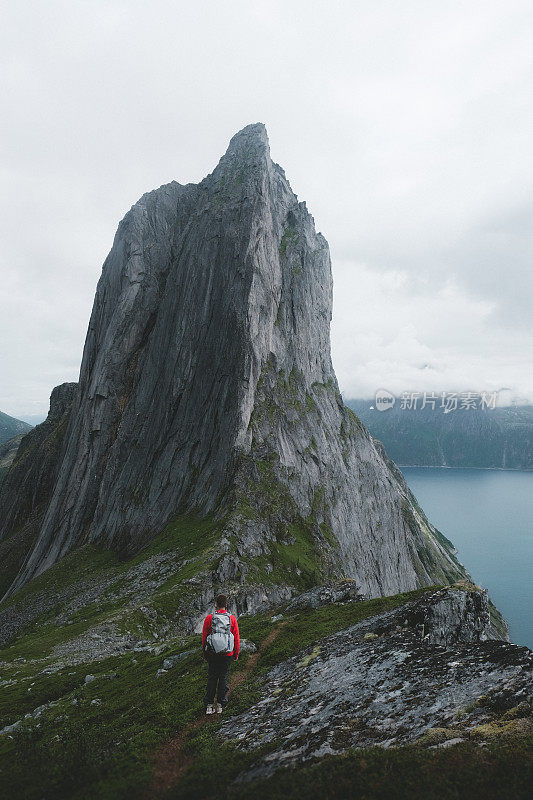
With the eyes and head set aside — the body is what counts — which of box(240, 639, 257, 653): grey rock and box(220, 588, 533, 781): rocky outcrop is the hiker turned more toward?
the grey rock

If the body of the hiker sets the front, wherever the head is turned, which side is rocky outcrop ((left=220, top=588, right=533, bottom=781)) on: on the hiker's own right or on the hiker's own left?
on the hiker's own right

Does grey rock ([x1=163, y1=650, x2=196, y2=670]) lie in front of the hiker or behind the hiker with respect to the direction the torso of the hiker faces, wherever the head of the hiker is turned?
in front

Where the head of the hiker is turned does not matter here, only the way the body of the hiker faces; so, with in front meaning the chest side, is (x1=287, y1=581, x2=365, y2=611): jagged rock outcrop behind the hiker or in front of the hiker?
in front

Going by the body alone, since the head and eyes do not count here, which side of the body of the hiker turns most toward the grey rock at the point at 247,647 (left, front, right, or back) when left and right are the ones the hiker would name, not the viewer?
front

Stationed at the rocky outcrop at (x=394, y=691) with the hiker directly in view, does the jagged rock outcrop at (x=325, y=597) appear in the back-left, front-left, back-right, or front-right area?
front-right

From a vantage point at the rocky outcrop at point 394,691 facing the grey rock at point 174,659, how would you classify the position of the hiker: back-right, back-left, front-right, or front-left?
front-left

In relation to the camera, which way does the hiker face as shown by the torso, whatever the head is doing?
away from the camera
